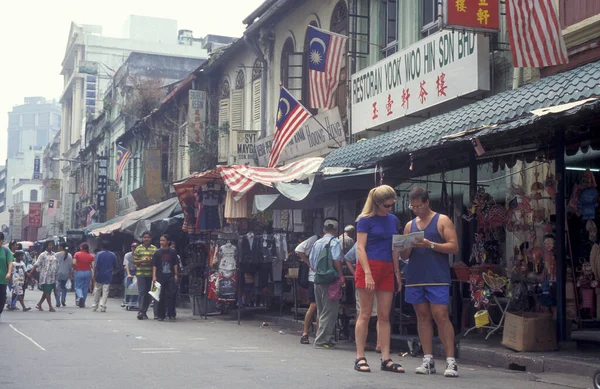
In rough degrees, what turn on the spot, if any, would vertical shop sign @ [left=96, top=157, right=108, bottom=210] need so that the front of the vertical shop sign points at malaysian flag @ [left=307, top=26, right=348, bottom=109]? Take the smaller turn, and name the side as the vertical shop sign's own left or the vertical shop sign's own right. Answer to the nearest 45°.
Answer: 0° — it already faces it

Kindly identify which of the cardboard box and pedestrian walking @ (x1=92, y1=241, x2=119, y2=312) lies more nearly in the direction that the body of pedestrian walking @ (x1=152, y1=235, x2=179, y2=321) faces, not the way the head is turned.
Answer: the cardboard box

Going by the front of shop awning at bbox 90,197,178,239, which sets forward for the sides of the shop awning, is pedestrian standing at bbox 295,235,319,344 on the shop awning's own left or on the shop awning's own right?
on the shop awning's own left

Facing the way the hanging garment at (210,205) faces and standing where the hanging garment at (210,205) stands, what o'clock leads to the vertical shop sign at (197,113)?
The vertical shop sign is roughly at 6 o'clock from the hanging garment.

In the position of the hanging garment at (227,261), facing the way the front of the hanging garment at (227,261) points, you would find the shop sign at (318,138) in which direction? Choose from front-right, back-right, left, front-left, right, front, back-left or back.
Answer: back-left

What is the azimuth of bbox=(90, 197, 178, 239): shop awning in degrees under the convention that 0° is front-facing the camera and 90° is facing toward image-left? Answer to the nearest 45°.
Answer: approximately 45°

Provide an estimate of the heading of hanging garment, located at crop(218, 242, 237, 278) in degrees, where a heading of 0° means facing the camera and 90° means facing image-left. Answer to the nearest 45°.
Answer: approximately 0°

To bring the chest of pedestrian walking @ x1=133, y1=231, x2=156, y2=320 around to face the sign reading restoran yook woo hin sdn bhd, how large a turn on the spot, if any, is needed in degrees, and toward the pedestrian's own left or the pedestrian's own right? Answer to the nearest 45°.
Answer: approximately 45° to the pedestrian's own left
